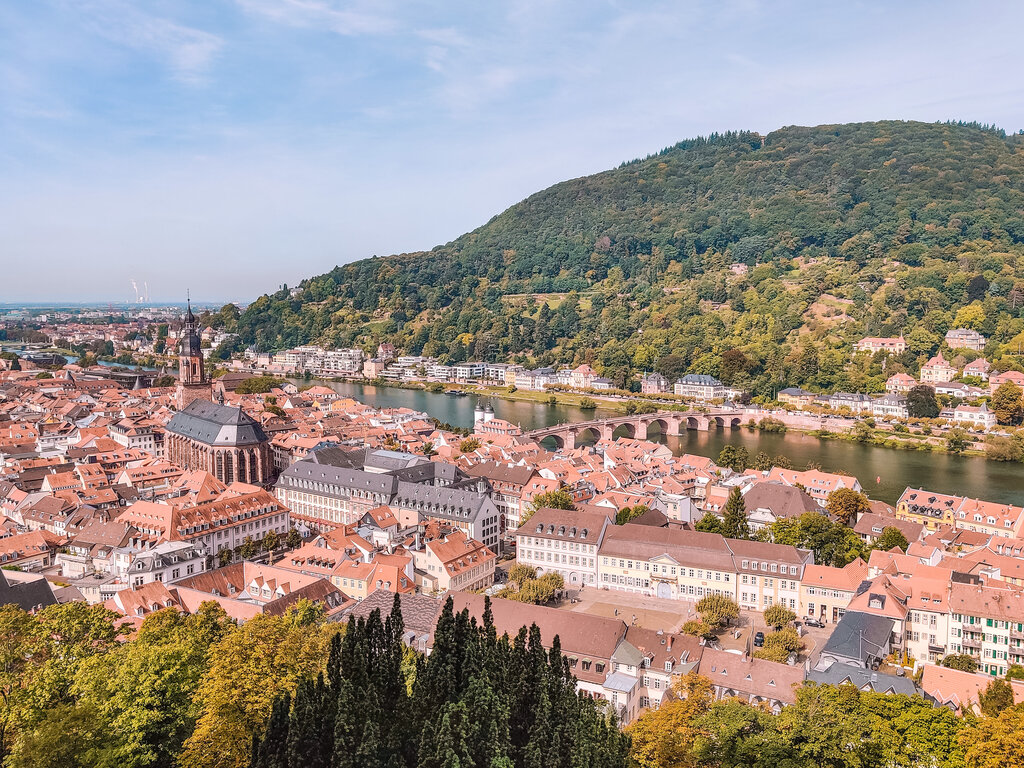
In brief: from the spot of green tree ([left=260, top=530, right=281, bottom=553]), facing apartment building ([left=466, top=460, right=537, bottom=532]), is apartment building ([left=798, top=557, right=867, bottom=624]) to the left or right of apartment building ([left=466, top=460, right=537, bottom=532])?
right

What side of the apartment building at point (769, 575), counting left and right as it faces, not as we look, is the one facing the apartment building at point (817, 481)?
back

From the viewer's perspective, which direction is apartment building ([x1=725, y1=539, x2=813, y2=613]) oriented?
toward the camera

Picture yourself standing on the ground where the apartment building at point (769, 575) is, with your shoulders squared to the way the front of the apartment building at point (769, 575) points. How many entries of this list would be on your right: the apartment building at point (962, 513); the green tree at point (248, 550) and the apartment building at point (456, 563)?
2

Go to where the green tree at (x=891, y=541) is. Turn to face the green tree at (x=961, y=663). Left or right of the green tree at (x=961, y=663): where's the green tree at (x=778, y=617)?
right

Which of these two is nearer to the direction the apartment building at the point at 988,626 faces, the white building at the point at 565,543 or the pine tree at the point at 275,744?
the pine tree

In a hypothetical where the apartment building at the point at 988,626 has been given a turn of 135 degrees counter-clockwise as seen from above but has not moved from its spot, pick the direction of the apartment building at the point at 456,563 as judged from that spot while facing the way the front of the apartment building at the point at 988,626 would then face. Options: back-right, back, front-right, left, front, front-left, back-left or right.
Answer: back-left

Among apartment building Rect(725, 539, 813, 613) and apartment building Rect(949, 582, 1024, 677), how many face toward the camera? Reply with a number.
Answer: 2

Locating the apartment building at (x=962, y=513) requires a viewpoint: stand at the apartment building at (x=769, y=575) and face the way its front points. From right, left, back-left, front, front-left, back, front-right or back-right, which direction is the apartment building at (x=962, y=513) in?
back-left

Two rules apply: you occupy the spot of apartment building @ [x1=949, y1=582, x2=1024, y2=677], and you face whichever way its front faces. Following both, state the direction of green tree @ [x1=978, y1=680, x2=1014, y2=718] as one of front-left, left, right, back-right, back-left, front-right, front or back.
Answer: front

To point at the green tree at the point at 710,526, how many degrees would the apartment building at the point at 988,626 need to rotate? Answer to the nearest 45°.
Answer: approximately 135° to its right

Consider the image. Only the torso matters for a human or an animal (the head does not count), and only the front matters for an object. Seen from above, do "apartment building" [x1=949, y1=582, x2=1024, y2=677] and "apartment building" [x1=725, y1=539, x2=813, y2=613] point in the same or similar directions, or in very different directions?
same or similar directions

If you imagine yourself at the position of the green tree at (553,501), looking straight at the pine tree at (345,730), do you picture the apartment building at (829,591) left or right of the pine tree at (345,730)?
left

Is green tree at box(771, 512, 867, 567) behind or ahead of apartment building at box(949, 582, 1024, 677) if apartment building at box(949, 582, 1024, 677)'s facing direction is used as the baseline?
behind

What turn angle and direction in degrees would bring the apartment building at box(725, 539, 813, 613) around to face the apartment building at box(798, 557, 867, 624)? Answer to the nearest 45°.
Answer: approximately 90° to its left

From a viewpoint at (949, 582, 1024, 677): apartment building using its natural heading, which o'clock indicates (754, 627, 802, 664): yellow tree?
The yellow tree is roughly at 2 o'clock from the apartment building.

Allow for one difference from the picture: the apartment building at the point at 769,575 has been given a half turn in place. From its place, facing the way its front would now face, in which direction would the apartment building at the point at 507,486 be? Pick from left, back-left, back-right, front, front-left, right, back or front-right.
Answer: front-left

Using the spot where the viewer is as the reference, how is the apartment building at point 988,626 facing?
facing the viewer
